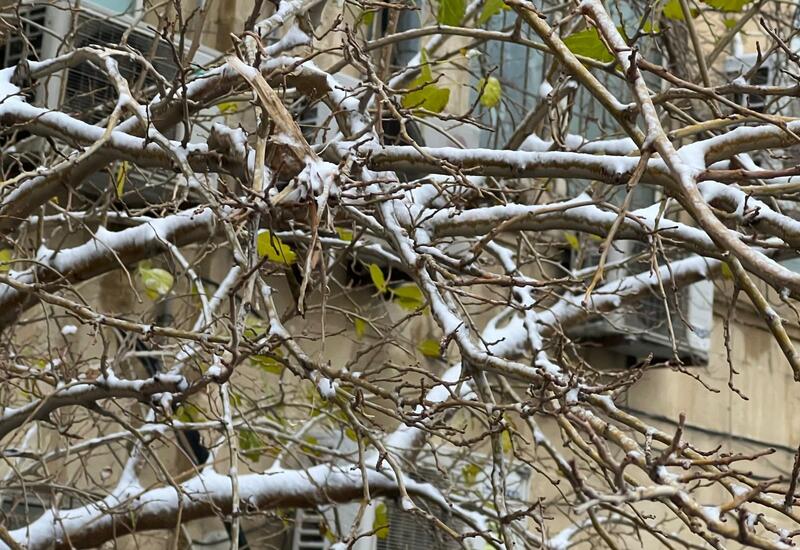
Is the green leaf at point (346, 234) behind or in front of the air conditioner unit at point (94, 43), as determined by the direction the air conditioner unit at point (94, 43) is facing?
in front

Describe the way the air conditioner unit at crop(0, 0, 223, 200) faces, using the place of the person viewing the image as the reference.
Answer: facing the viewer and to the right of the viewer

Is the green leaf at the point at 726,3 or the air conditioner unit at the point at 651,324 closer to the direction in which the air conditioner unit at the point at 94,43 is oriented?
the green leaf

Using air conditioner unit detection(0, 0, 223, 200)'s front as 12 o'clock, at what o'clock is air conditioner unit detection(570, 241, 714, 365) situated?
air conditioner unit detection(570, 241, 714, 365) is roughly at 10 o'clock from air conditioner unit detection(0, 0, 223, 200).

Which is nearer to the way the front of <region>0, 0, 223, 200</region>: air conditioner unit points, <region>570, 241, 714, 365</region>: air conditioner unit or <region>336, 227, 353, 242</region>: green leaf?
the green leaf
